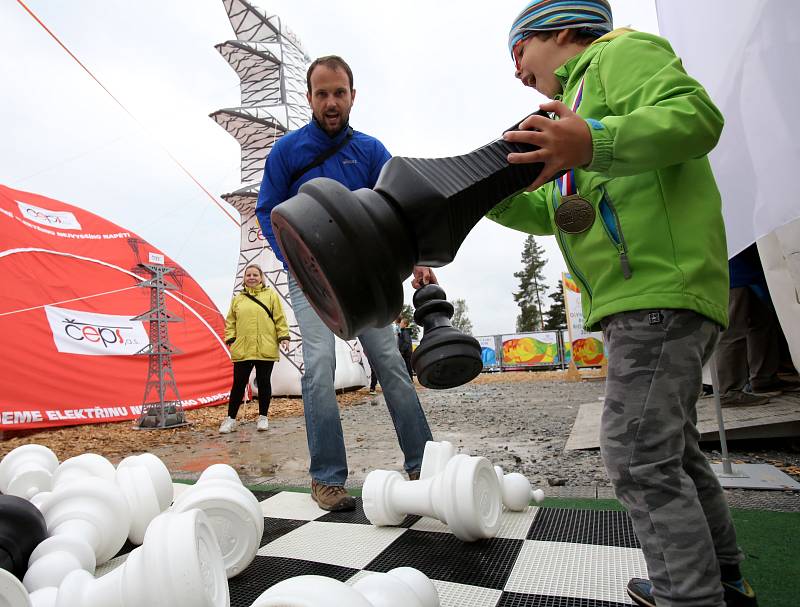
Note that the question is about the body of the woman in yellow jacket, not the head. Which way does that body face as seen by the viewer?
toward the camera

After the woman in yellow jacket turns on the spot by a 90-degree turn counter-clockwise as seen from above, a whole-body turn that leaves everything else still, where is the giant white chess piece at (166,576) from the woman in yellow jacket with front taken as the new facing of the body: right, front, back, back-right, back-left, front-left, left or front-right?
right

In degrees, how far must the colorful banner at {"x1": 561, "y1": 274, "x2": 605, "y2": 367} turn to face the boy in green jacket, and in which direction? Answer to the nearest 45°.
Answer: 0° — it already faces them

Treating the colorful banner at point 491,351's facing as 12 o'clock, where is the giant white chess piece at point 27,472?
The giant white chess piece is roughly at 12 o'clock from the colorful banner.

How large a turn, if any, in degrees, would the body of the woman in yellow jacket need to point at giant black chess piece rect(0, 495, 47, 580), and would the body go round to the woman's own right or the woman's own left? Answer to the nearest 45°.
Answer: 0° — they already face it

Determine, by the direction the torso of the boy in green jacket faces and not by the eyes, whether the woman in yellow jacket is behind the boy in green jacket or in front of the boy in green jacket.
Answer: in front

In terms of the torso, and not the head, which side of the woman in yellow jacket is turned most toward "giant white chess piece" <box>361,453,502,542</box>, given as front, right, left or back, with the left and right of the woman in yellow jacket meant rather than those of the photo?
front

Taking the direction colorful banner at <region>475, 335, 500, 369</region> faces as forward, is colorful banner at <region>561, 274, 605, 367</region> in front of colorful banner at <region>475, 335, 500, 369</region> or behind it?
in front

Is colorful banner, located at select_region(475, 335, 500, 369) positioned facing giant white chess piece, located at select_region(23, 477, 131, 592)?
yes

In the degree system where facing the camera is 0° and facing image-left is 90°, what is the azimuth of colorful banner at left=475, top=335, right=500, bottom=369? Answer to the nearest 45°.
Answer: approximately 0°

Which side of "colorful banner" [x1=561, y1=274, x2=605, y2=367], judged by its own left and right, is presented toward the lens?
front
